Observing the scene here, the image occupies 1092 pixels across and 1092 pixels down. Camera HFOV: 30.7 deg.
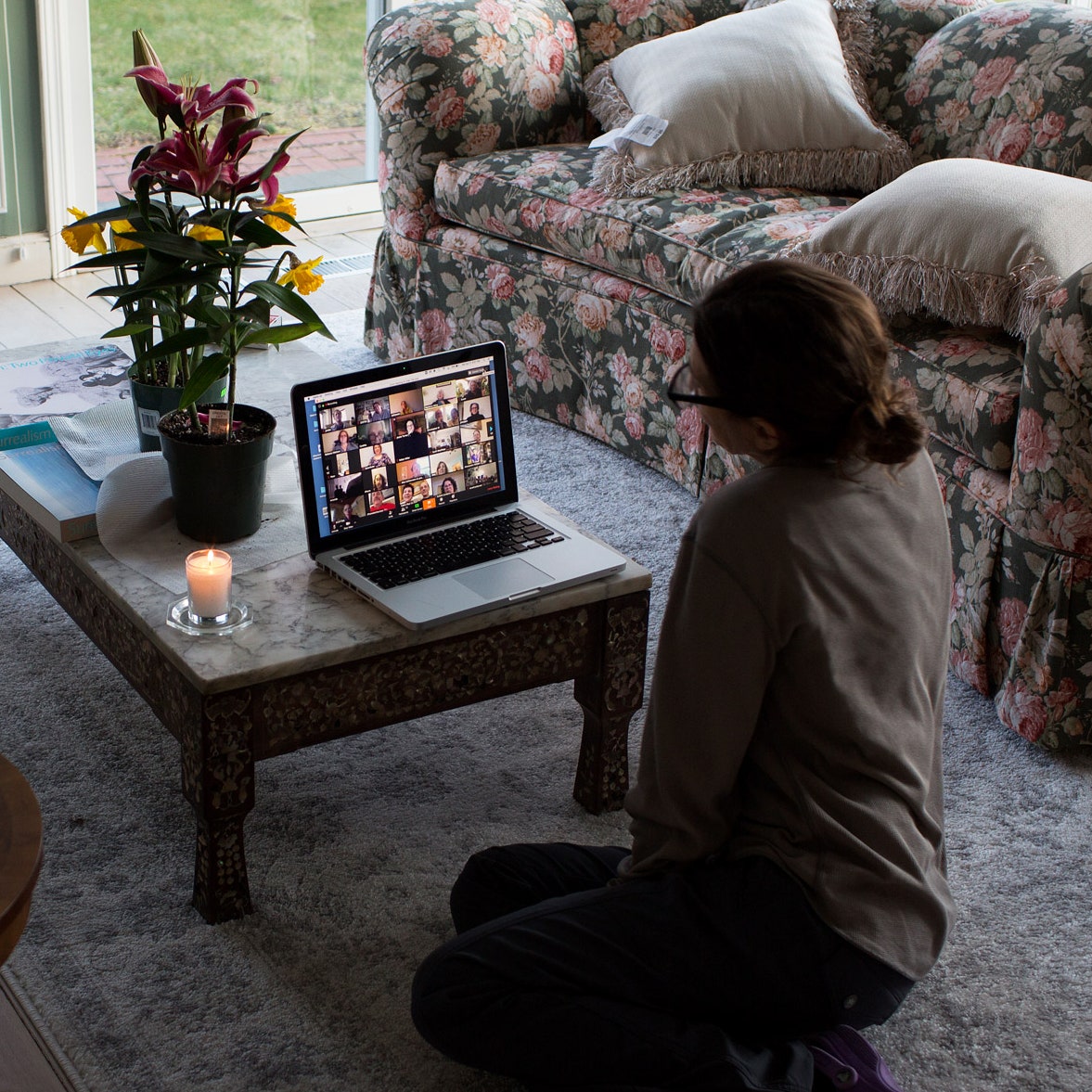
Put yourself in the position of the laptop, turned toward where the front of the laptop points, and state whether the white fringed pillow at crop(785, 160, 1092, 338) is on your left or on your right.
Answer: on your left

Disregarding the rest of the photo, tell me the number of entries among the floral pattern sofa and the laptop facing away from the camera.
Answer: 0

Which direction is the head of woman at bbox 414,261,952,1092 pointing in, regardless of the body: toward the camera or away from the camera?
away from the camera

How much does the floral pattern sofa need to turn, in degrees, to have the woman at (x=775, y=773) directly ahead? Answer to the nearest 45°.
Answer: approximately 45° to its left

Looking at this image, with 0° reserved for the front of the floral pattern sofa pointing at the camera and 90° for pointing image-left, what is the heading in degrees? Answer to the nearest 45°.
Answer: approximately 45°

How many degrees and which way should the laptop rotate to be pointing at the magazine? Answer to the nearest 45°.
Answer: approximately 180°

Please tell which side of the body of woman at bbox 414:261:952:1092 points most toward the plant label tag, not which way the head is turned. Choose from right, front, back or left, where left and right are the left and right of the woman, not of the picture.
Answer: front

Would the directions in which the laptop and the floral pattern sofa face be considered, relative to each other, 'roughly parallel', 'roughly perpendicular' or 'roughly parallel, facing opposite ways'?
roughly perpendicular

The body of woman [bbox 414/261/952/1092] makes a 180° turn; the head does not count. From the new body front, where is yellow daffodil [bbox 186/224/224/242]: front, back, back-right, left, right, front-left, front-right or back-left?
back

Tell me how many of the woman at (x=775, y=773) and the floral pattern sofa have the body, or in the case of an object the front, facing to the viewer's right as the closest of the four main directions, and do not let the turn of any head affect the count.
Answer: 0

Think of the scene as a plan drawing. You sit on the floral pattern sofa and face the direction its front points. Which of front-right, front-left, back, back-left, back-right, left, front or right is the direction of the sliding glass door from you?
right

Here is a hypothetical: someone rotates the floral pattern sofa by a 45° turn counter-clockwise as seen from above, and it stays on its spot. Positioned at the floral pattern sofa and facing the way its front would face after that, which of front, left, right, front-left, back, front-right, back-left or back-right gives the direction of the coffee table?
front

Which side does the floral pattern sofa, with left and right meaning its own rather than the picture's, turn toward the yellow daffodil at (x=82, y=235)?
front

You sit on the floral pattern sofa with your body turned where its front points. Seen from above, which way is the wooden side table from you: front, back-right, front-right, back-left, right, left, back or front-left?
front-left
